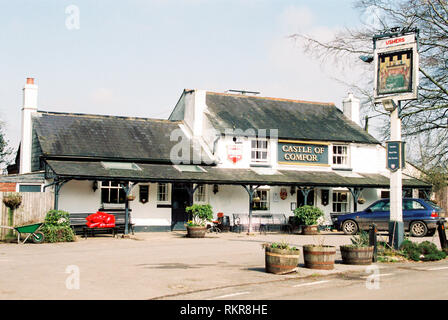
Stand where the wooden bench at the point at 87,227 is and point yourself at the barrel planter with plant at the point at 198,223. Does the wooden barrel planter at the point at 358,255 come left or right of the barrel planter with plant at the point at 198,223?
right

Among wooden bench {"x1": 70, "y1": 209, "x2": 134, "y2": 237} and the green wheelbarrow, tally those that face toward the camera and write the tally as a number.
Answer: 1

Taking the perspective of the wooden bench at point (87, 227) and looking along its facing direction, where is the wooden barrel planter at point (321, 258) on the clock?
The wooden barrel planter is roughly at 11 o'clock from the wooden bench.

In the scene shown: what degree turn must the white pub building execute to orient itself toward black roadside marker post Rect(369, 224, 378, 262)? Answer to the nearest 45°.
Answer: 0° — it already faces it

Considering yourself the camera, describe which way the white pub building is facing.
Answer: facing the viewer

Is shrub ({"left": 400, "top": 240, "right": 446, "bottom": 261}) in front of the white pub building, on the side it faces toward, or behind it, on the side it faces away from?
in front

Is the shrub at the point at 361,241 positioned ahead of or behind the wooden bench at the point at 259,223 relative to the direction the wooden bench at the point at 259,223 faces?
ahead

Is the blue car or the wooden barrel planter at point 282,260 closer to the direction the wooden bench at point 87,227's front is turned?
the wooden barrel planter
